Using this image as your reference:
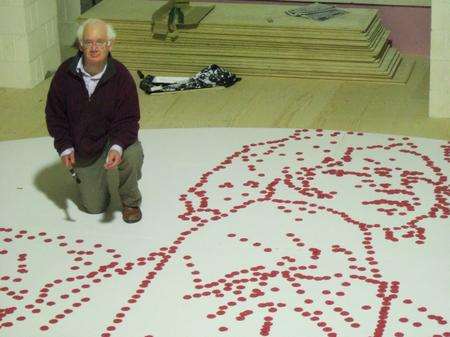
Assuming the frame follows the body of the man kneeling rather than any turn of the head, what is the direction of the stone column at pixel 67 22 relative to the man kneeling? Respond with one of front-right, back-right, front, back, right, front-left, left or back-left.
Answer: back

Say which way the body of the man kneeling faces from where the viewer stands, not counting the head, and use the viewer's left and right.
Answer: facing the viewer

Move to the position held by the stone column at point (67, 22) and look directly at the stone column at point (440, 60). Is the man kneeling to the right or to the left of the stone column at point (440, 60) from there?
right

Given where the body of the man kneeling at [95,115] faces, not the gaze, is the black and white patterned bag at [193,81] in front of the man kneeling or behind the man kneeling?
behind

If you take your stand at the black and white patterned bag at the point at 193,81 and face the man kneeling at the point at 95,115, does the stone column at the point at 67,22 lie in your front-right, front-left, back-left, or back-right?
back-right

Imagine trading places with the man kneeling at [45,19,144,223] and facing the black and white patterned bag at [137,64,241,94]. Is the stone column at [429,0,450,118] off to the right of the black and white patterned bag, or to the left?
right

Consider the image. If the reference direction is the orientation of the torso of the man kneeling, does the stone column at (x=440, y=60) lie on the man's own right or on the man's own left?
on the man's own left
